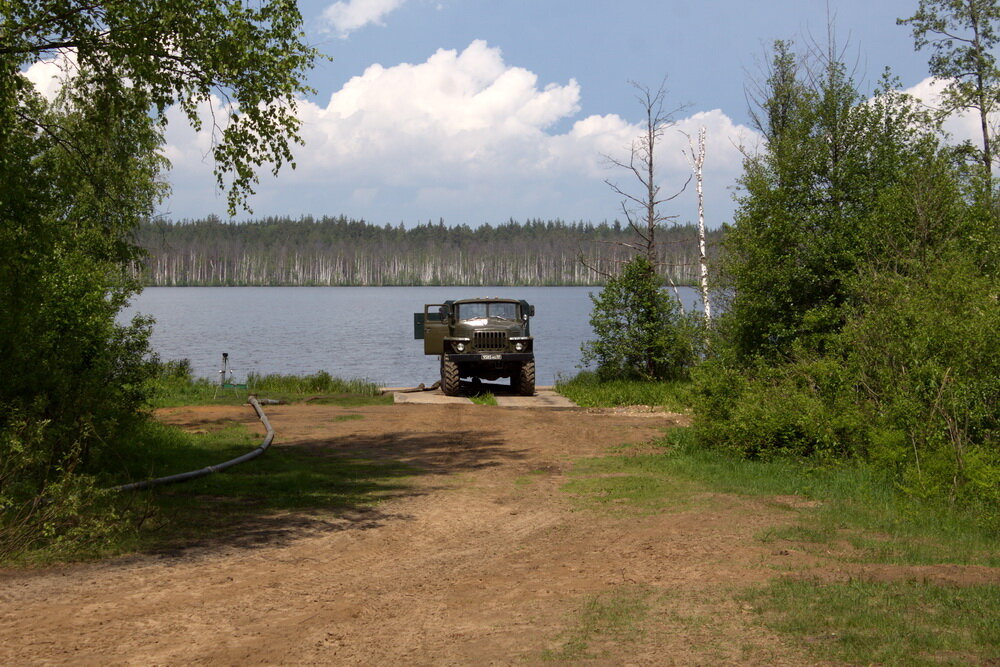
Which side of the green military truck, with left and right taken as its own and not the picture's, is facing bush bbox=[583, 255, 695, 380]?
left

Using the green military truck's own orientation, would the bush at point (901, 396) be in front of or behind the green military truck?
in front

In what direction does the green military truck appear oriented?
toward the camera
